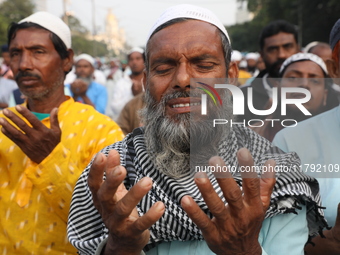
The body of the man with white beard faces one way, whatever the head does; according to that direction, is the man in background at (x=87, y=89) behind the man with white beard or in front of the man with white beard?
behind

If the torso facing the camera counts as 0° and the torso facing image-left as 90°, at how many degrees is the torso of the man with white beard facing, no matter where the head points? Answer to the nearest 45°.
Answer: approximately 0°
